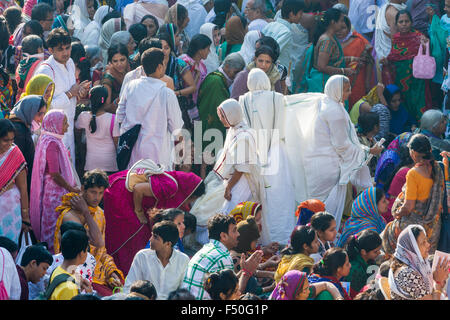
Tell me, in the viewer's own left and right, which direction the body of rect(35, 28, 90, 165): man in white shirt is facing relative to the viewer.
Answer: facing the viewer and to the right of the viewer

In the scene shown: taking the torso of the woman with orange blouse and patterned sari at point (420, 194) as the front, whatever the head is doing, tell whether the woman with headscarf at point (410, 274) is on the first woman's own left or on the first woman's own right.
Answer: on the first woman's own left

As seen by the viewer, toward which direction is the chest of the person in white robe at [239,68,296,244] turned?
away from the camera

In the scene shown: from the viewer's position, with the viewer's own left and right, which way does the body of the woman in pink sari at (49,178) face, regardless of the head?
facing to the right of the viewer

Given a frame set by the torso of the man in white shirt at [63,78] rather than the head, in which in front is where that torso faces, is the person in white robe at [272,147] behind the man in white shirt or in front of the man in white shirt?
in front

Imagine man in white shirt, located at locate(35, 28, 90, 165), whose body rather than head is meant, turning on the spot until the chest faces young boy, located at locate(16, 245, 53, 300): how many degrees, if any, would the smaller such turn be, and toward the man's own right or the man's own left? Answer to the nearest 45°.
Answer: approximately 45° to the man's own right

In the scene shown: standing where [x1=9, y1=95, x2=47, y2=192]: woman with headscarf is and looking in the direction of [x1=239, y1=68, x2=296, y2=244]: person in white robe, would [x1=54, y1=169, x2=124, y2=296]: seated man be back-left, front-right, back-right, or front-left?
front-right
